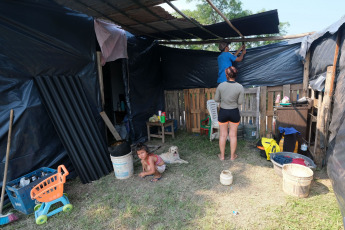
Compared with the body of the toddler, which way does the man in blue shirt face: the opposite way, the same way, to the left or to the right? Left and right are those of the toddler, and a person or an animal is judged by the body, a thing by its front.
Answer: the opposite way

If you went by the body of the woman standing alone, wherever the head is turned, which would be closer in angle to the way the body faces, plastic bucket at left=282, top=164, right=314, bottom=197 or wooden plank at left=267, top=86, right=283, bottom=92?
the wooden plank

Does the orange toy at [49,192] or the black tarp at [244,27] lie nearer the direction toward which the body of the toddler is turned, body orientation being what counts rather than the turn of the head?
the orange toy

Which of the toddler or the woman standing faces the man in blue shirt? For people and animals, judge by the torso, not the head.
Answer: the woman standing

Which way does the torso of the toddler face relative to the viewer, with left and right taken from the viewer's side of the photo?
facing the viewer and to the left of the viewer

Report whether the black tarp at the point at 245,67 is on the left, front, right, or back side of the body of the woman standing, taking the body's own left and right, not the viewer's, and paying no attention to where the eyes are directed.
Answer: front

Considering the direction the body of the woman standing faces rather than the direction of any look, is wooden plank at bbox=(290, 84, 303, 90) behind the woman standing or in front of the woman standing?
in front

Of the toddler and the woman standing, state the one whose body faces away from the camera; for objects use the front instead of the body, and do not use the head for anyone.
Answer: the woman standing

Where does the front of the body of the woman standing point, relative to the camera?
away from the camera

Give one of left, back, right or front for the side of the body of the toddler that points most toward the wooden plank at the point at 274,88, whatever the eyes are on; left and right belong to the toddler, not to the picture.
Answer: back

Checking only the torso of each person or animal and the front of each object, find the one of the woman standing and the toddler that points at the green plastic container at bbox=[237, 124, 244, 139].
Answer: the woman standing
